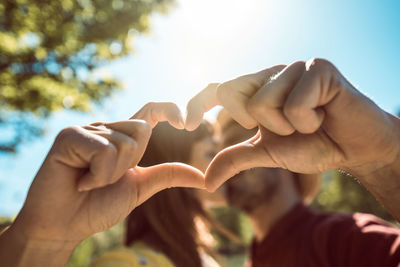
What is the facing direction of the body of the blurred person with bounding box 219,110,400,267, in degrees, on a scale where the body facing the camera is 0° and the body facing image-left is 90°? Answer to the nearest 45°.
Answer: approximately 90°
